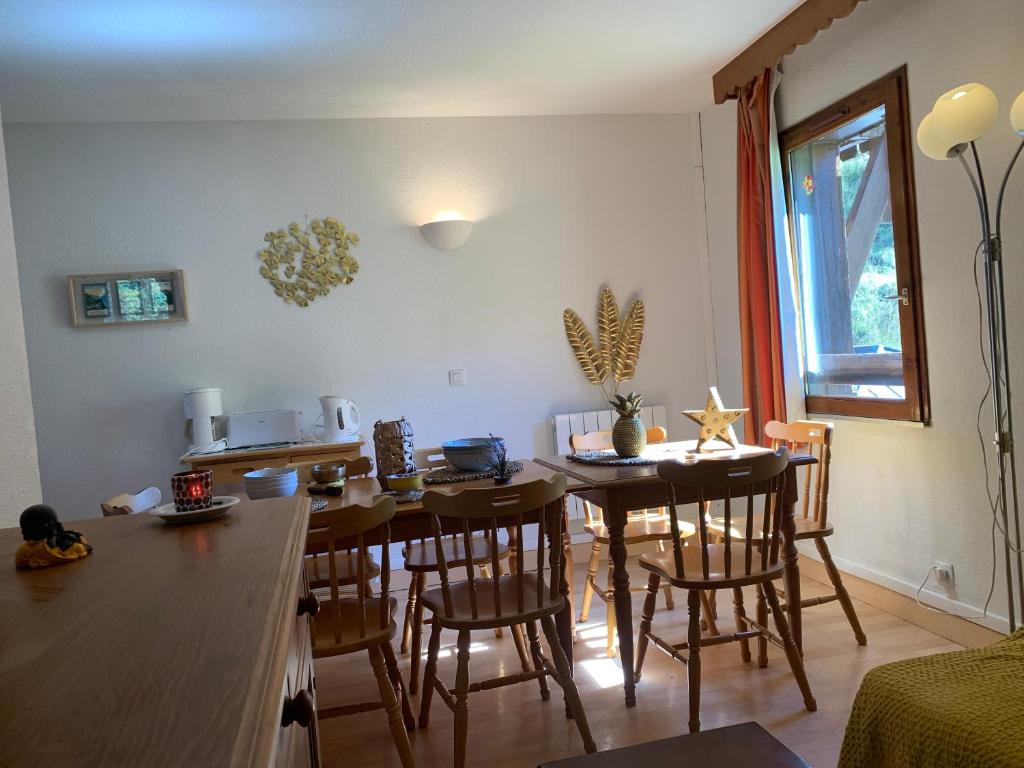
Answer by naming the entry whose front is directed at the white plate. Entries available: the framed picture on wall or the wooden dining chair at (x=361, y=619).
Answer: the framed picture on wall

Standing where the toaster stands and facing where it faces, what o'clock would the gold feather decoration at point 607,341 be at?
The gold feather decoration is roughly at 9 o'clock from the toaster.

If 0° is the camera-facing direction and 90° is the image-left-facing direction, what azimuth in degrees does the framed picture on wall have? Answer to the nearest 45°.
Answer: approximately 0°

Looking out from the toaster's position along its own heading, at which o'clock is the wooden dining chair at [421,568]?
The wooden dining chair is roughly at 11 o'clock from the toaster.

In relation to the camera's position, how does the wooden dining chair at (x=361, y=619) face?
facing away from the viewer

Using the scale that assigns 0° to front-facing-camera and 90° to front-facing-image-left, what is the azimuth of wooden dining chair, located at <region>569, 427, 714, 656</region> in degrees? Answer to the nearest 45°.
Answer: approximately 0°

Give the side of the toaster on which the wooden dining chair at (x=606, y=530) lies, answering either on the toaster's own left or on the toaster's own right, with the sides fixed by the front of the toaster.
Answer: on the toaster's own left

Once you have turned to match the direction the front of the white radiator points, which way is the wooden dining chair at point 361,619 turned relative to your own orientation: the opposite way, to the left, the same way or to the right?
the opposite way

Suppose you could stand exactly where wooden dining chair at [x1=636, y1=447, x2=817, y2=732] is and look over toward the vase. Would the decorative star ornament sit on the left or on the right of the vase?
right

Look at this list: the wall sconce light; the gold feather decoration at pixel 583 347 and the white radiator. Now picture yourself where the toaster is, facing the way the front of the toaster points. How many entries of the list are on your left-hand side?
3
